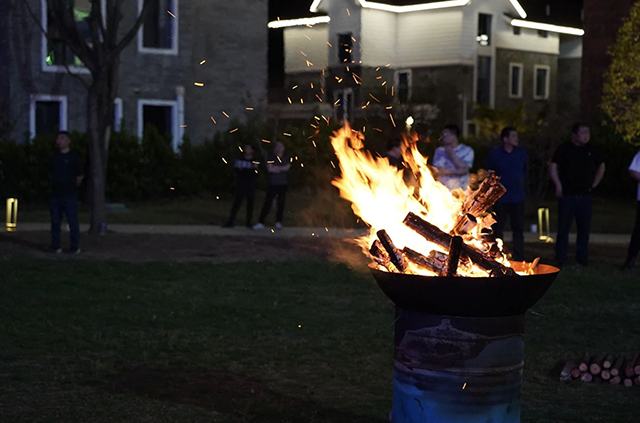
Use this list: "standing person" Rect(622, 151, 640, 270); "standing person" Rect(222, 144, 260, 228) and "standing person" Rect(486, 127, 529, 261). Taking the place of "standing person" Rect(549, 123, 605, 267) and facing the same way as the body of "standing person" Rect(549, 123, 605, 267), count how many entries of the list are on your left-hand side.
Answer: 1

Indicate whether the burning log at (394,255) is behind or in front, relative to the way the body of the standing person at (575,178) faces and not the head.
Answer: in front

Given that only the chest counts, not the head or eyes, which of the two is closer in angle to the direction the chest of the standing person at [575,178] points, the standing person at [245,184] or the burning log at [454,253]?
the burning log

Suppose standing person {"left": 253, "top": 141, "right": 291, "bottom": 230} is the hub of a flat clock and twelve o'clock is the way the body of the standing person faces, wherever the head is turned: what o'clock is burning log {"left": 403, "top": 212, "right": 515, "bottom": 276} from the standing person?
The burning log is roughly at 12 o'clock from the standing person.

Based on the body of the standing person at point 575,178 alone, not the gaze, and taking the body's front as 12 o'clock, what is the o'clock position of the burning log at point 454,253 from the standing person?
The burning log is roughly at 12 o'clock from the standing person.

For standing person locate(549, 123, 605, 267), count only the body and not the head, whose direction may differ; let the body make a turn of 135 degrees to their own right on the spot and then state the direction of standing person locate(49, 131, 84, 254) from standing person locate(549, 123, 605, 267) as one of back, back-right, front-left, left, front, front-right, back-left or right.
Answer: front-left

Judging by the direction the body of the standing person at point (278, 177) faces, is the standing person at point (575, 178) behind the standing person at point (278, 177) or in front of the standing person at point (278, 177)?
in front

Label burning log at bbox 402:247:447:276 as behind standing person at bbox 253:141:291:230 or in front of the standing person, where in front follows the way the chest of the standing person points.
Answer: in front

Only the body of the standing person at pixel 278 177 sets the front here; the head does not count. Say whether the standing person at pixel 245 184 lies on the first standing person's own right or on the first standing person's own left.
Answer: on the first standing person's own right

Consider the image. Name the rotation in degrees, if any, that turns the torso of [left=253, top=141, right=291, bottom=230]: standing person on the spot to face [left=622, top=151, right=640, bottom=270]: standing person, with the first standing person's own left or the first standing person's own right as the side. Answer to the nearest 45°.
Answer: approximately 45° to the first standing person's own left

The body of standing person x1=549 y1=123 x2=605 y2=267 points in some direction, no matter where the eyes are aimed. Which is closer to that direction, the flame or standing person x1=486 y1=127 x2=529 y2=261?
the flame

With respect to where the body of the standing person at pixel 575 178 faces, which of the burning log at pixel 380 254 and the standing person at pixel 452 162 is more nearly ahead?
the burning log

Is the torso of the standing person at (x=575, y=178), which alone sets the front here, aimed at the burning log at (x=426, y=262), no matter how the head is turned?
yes
